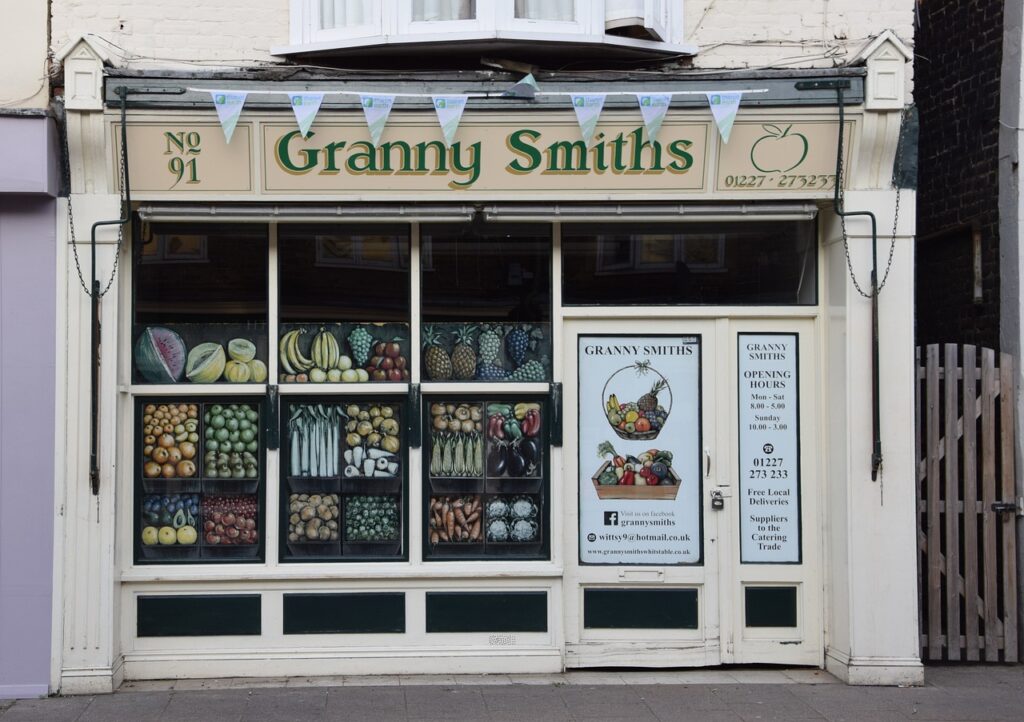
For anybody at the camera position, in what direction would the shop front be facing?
facing the viewer

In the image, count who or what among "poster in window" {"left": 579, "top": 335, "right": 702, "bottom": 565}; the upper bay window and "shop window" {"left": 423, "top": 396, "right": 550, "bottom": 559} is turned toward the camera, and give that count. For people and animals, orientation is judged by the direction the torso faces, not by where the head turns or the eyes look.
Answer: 3

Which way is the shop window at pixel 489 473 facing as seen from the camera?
toward the camera

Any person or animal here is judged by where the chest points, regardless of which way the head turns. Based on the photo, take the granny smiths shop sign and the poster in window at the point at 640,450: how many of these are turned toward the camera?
2

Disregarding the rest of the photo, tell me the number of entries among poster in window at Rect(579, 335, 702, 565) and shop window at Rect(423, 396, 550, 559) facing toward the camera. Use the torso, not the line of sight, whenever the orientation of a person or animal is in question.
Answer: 2

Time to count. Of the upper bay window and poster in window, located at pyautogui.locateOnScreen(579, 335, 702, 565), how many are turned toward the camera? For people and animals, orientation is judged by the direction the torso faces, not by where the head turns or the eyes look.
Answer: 2

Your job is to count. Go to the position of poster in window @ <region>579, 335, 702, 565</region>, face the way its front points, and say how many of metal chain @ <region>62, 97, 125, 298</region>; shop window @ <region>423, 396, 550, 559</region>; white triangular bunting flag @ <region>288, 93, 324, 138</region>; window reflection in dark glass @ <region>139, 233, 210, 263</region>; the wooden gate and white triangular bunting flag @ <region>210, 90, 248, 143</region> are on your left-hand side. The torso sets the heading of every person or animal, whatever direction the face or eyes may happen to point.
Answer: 1

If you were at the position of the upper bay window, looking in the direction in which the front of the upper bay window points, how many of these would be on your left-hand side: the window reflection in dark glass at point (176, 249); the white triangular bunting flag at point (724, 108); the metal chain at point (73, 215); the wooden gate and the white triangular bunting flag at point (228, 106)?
2

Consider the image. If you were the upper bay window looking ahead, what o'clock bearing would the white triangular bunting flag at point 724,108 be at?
The white triangular bunting flag is roughly at 9 o'clock from the upper bay window.

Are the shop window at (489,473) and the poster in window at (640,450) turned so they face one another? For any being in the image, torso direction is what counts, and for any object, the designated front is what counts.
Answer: no

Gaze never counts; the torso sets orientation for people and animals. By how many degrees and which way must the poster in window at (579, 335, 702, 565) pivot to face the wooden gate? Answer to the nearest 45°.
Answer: approximately 90° to its left

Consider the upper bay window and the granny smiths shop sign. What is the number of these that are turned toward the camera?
2

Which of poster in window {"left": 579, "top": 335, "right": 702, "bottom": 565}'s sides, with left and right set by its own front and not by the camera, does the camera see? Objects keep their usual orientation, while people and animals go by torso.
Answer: front

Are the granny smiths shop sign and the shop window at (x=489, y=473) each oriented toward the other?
no

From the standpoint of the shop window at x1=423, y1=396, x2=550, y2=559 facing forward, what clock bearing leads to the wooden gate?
The wooden gate is roughly at 9 o'clock from the shop window.

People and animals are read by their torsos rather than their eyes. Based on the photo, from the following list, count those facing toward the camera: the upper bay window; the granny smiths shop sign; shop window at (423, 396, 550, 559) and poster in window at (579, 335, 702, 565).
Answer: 4
